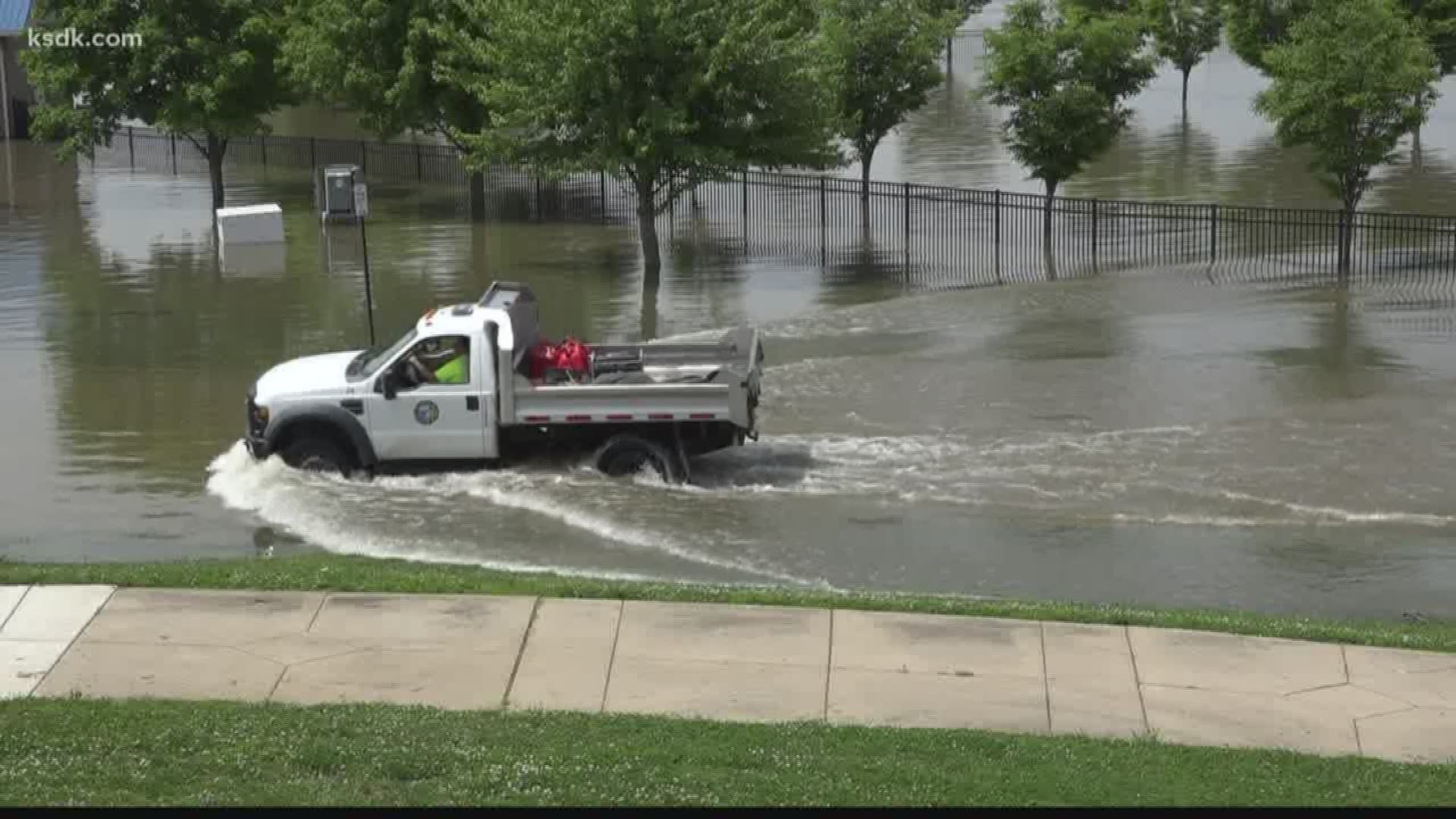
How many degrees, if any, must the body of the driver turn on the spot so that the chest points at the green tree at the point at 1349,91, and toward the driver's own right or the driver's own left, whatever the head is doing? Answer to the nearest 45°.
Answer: approximately 135° to the driver's own right

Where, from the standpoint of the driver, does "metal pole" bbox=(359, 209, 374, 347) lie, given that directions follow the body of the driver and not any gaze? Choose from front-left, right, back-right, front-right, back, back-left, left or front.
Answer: right

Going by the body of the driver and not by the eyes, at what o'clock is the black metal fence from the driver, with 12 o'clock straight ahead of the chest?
The black metal fence is roughly at 4 o'clock from the driver.

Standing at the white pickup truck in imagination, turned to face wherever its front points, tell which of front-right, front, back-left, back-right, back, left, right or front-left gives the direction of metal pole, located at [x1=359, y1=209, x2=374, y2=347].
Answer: right

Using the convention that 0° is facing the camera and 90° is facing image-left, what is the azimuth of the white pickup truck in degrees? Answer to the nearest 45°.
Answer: approximately 90°

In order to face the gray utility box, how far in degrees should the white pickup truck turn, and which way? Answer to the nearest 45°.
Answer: approximately 90° to its right

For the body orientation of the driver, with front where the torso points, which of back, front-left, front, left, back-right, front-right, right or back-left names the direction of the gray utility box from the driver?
right

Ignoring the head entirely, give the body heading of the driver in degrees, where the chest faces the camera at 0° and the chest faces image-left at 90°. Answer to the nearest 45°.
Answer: approximately 90°
